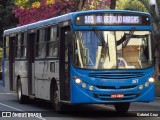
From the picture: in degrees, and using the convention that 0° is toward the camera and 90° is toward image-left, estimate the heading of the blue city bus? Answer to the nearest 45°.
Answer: approximately 315°

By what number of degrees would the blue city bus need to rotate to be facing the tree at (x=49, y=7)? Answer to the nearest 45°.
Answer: approximately 135° to its left
